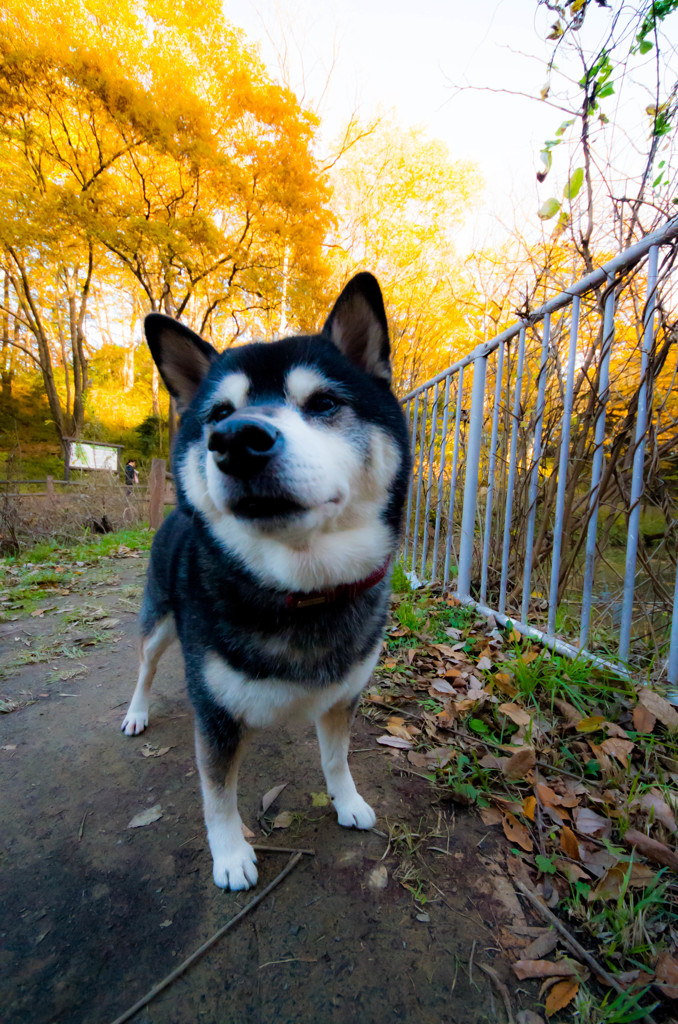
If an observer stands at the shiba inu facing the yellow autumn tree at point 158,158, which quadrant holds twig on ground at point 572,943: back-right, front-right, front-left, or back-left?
back-right

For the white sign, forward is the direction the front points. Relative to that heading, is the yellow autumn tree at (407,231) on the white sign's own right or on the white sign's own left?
on the white sign's own left

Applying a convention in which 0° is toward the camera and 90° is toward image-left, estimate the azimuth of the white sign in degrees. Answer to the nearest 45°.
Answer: approximately 0°

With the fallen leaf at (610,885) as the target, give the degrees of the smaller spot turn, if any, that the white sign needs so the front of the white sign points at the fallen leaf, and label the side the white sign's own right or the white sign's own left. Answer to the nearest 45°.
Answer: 0° — it already faces it

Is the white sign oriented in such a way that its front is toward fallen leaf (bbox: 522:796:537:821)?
yes

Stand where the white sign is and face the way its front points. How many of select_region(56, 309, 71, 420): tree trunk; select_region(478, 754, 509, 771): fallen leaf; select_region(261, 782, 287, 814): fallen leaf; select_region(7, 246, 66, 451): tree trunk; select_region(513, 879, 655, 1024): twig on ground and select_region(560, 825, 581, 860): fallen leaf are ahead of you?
4

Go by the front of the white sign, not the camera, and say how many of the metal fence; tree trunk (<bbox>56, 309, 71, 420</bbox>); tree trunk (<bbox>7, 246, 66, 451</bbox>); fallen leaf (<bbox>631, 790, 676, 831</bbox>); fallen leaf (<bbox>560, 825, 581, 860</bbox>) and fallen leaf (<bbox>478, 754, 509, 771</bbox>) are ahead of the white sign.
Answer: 4

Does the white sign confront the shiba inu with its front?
yes

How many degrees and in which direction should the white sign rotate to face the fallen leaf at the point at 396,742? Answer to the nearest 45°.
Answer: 0° — it already faces it

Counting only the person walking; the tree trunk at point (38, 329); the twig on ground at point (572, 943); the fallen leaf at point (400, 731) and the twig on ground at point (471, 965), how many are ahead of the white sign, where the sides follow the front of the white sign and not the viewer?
3

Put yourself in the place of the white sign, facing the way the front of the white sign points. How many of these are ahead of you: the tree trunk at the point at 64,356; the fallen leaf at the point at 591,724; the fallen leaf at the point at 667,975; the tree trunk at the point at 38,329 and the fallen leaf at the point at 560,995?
3

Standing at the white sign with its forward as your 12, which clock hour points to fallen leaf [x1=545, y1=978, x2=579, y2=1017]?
The fallen leaf is roughly at 12 o'clock from the white sign.
